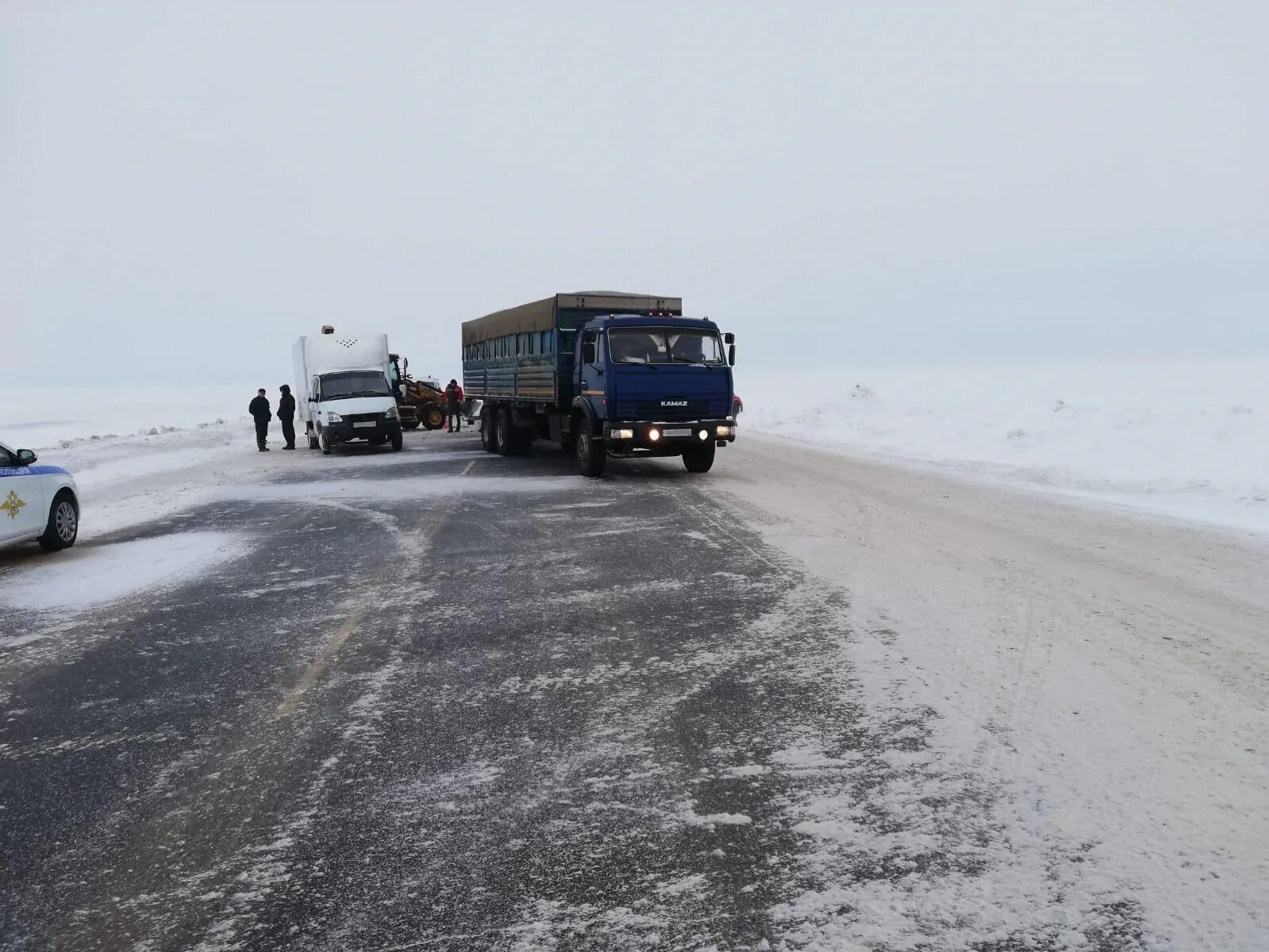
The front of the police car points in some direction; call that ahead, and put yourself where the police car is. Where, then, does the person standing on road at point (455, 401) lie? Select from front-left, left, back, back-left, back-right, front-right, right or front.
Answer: front

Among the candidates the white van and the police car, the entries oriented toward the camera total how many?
1

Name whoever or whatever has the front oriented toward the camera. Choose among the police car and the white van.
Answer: the white van

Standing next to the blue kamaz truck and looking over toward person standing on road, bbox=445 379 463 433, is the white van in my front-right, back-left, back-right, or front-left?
front-left

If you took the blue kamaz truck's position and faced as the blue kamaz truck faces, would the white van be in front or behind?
behind

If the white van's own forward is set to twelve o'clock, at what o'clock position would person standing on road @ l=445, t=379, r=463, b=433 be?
The person standing on road is roughly at 7 o'clock from the white van.

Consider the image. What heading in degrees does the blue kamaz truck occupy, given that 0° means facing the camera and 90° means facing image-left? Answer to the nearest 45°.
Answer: approximately 315°

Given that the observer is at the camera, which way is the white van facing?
facing the viewer

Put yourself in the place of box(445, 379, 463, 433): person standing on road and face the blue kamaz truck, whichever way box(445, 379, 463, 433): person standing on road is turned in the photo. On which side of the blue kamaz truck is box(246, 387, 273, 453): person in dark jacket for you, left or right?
right

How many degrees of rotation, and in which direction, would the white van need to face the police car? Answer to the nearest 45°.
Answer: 0° — it already faces it

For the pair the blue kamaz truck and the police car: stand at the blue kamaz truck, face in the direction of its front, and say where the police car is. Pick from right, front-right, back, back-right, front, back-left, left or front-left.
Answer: right

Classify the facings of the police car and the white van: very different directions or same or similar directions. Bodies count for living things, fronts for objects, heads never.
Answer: very different directions
